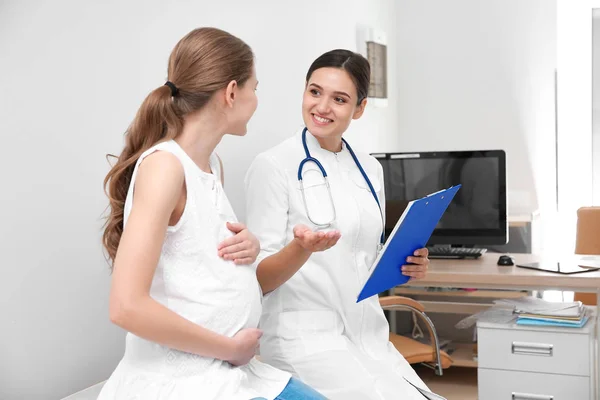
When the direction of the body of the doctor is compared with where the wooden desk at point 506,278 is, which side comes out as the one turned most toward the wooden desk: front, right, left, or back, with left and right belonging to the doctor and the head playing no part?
left

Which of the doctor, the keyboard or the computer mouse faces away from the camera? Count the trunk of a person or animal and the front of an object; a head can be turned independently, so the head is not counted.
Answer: the computer mouse

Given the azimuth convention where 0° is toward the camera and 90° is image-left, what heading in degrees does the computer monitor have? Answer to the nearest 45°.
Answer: approximately 0°

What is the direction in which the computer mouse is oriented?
away from the camera

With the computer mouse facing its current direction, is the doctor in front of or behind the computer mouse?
behind

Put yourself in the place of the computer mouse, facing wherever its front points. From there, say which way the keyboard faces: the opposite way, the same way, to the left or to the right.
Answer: the opposite way

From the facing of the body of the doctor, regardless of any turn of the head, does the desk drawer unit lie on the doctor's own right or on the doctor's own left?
on the doctor's own left

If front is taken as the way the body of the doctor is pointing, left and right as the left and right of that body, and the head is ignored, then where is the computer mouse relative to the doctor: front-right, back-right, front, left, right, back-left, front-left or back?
left

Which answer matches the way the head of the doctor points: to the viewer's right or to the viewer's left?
to the viewer's left
